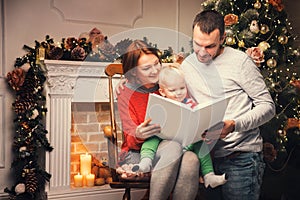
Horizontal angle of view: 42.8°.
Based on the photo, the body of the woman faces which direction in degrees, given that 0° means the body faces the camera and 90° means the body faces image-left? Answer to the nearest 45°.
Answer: approximately 315°

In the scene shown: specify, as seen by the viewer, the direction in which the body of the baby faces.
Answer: toward the camera

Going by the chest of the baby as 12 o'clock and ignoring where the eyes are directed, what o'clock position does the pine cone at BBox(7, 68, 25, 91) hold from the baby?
The pine cone is roughly at 4 o'clock from the baby.

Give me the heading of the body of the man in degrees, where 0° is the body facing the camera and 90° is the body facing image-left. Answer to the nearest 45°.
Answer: approximately 45°

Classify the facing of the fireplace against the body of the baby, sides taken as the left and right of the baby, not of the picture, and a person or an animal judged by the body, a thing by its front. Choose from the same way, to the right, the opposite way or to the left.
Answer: the same way

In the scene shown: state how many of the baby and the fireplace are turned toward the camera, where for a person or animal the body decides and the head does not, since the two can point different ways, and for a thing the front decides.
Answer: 2

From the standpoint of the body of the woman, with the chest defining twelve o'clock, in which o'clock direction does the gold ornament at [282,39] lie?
The gold ornament is roughly at 9 o'clock from the woman.

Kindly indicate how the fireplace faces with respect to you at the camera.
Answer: facing the viewer

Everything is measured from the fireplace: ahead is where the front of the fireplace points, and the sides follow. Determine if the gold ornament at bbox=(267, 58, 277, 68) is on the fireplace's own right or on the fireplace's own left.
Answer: on the fireplace's own left

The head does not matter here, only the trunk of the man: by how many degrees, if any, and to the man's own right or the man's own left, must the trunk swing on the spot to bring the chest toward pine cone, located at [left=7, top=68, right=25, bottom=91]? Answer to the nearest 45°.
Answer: approximately 45° to the man's own right

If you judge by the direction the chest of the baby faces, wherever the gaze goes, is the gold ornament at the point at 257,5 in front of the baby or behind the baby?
behind

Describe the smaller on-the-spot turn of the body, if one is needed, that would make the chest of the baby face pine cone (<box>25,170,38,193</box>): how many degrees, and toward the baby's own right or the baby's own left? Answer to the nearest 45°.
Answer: approximately 135° to the baby's own right

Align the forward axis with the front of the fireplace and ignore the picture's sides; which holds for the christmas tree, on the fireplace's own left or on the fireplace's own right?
on the fireplace's own left

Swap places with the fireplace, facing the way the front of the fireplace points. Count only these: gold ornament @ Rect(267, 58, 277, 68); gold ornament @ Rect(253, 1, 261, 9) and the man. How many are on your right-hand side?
0

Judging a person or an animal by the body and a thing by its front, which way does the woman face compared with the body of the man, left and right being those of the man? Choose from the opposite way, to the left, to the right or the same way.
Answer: to the left
